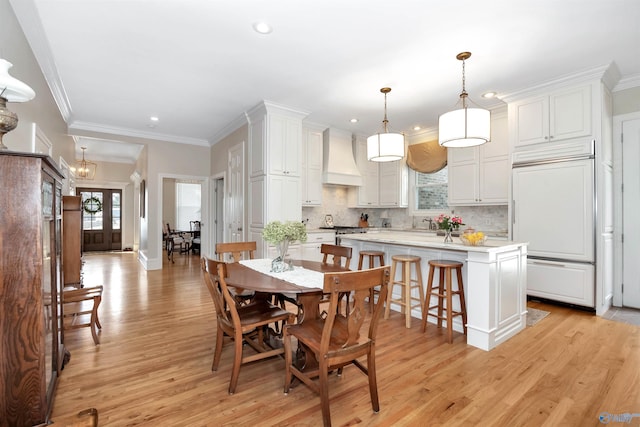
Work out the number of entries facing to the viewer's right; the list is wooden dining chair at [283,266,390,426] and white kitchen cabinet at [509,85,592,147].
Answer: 0

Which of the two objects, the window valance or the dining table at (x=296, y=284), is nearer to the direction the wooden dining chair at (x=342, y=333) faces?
the dining table

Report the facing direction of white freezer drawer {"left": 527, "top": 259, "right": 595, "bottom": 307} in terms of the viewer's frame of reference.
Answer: facing the viewer and to the left of the viewer

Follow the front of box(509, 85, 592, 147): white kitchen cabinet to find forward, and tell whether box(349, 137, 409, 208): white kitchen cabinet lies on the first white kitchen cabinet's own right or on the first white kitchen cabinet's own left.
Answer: on the first white kitchen cabinet's own right

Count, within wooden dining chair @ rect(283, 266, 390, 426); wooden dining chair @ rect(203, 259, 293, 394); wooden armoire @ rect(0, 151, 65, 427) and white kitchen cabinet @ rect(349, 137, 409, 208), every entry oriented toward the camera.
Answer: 1

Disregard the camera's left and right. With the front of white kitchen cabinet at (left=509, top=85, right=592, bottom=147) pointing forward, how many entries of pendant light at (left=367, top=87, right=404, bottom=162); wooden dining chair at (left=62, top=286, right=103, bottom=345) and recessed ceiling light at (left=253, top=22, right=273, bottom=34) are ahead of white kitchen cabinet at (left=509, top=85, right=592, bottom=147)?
3

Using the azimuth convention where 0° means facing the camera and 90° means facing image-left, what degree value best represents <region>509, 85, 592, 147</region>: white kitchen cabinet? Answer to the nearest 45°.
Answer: approximately 45°

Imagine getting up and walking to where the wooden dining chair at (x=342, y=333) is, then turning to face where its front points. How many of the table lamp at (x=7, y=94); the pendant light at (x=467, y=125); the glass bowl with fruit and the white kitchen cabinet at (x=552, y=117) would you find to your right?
3

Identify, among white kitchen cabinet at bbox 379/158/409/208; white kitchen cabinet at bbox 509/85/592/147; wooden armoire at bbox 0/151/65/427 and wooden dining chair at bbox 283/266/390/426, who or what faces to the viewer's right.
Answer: the wooden armoire

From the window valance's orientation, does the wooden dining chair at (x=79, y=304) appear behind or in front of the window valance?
in front

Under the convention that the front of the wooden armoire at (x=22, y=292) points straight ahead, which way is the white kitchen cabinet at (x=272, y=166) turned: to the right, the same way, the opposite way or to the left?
to the right

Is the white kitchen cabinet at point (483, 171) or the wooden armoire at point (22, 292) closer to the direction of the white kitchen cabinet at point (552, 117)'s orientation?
the wooden armoire

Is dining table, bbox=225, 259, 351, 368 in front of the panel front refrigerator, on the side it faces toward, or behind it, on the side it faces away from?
in front

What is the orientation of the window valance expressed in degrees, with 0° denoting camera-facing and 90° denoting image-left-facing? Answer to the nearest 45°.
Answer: approximately 45°

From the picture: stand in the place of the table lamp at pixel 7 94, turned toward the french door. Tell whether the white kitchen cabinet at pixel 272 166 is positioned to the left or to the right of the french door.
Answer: right

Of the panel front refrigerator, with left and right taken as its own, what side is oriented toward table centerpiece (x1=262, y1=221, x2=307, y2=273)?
front

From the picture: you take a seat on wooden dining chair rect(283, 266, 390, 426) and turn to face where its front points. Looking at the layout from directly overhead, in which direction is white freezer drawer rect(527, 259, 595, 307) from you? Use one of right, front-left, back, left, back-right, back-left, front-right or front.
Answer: right

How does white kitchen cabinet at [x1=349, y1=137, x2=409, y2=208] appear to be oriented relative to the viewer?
toward the camera
